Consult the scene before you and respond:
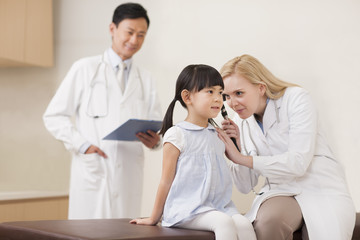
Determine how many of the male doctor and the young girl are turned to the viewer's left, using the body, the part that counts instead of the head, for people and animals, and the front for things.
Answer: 0

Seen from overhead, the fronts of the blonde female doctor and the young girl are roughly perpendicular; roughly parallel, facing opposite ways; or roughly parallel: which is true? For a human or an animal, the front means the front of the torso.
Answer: roughly perpendicular

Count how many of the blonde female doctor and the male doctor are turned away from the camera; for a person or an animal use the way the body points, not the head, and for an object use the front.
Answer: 0

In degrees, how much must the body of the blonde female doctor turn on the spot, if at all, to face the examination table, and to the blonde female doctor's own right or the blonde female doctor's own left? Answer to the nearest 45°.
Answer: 0° — they already face it

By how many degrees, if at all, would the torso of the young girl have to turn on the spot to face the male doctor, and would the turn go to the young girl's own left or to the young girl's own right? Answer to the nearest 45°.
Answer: approximately 180°

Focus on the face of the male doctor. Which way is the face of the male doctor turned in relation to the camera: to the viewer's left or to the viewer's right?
to the viewer's right

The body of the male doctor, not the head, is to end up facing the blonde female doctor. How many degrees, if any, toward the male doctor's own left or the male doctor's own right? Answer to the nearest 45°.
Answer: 0° — they already face them

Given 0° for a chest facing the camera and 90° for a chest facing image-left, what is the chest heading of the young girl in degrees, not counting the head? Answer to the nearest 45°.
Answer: approximately 315°

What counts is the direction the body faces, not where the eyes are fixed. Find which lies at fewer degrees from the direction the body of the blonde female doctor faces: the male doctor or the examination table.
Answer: the examination table

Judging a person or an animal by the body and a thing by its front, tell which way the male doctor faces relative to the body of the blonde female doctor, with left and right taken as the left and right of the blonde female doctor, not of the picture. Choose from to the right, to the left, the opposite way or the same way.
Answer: to the left

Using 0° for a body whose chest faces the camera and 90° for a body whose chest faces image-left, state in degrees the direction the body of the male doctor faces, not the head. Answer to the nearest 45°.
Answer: approximately 315°
